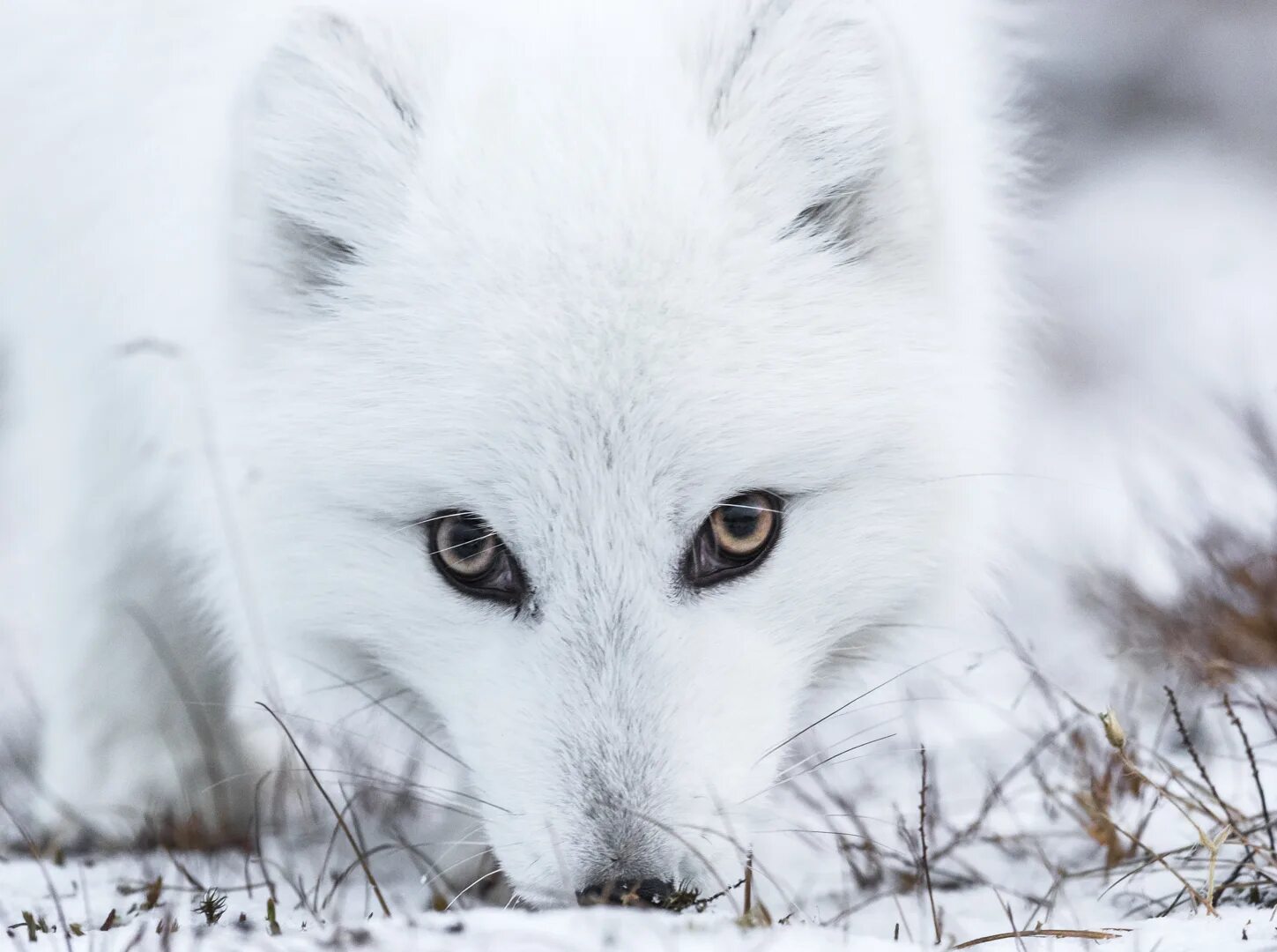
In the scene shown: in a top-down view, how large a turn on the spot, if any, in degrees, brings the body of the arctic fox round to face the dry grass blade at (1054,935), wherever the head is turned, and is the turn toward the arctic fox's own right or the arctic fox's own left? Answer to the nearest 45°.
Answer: approximately 45° to the arctic fox's own left

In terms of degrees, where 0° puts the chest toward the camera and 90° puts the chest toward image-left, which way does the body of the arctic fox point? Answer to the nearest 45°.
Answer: approximately 0°
